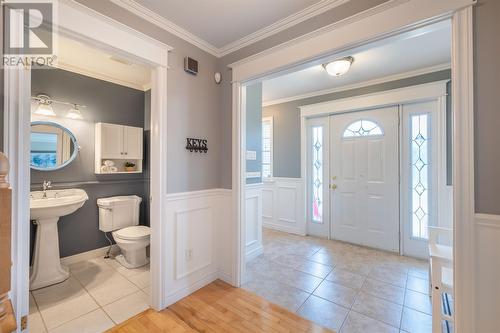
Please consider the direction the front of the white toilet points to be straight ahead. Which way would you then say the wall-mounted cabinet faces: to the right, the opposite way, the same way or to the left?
the same way

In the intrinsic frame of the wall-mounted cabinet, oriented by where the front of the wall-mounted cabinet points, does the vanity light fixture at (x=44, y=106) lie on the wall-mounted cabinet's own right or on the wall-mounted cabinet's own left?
on the wall-mounted cabinet's own right

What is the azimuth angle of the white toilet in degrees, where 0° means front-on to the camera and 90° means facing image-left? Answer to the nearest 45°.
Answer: approximately 315°

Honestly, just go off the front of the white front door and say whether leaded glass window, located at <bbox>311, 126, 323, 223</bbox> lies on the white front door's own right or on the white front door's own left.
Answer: on the white front door's own right

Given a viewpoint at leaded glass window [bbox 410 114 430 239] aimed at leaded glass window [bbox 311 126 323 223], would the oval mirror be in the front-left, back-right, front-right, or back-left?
front-left

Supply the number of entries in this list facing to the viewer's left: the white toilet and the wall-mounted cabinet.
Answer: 0

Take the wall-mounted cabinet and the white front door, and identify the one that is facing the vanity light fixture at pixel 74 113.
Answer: the white front door

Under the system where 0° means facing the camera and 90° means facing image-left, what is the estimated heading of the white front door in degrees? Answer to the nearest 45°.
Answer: approximately 45°

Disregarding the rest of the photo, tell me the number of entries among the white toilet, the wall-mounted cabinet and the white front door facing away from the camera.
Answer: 0

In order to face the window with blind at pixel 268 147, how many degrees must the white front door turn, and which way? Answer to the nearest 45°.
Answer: approximately 45° to its right
